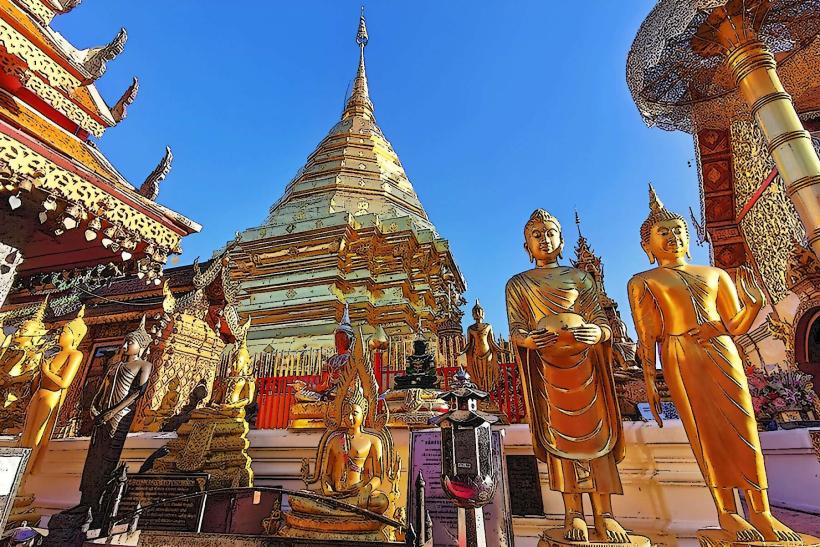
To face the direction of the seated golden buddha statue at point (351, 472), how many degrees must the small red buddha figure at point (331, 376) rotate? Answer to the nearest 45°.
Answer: approximately 45° to its left

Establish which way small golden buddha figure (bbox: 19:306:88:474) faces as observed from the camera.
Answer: facing the viewer and to the left of the viewer

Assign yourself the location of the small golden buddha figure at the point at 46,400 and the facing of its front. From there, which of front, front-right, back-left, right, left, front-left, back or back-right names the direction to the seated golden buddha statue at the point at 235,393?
left

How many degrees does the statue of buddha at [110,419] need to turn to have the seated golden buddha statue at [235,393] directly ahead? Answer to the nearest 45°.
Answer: approximately 135° to its left

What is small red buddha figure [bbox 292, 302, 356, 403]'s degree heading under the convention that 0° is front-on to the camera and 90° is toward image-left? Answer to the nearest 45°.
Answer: approximately 45°

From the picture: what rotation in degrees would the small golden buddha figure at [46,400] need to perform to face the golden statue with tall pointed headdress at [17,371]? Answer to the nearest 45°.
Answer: approximately 135° to its right

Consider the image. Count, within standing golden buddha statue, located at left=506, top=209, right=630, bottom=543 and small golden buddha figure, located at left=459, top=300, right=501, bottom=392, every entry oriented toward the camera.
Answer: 2

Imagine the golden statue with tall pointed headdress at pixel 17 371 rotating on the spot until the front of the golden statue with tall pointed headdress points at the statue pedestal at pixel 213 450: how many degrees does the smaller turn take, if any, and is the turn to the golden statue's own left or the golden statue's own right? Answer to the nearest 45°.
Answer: approximately 45° to the golden statue's own left

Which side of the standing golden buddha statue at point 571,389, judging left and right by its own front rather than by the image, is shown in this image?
front

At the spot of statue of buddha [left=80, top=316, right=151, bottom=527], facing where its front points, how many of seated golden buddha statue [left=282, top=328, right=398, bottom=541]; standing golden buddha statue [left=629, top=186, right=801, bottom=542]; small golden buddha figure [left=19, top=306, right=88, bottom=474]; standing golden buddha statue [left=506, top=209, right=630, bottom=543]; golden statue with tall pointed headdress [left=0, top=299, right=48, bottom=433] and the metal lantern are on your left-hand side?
4

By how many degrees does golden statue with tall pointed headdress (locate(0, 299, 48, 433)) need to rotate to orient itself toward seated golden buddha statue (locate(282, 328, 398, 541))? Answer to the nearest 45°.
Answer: approximately 45° to its left
